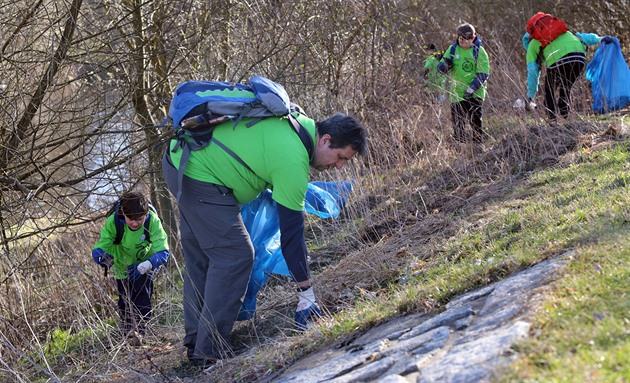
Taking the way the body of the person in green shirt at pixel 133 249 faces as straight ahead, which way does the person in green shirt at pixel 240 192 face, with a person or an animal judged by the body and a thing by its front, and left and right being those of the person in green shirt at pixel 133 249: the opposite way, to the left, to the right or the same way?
to the left

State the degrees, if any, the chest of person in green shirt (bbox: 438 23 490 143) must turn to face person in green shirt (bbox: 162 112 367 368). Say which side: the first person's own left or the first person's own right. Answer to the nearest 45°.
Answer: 0° — they already face them

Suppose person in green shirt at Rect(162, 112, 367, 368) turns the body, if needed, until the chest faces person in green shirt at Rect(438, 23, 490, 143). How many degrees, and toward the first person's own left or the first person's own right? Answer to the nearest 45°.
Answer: approximately 45° to the first person's own left

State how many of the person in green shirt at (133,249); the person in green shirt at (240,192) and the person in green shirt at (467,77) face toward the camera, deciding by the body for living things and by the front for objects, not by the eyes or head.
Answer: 2

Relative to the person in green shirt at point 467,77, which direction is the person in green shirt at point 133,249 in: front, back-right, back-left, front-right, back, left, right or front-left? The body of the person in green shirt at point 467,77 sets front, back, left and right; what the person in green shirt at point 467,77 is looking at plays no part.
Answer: front-right

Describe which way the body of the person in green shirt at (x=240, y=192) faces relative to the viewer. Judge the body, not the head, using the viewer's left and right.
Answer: facing to the right of the viewer

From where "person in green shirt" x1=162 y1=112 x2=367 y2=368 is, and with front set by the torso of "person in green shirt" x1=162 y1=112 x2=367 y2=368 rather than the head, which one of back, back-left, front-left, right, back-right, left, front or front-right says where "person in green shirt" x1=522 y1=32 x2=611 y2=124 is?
front-left

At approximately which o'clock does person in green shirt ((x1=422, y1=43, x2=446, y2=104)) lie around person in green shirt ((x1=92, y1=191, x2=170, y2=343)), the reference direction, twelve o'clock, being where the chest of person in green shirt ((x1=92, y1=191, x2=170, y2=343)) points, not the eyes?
person in green shirt ((x1=422, y1=43, x2=446, y2=104)) is roughly at 8 o'clock from person in green shirt ((x1=92, y1=191, x2=170, y2=343)).

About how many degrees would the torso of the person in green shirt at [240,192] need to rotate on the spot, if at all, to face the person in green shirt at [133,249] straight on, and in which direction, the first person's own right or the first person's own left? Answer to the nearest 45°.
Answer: approximately 135° to the first person's own left

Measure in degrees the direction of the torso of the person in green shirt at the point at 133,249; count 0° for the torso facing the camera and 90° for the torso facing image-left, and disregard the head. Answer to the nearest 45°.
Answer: approximately 0°
